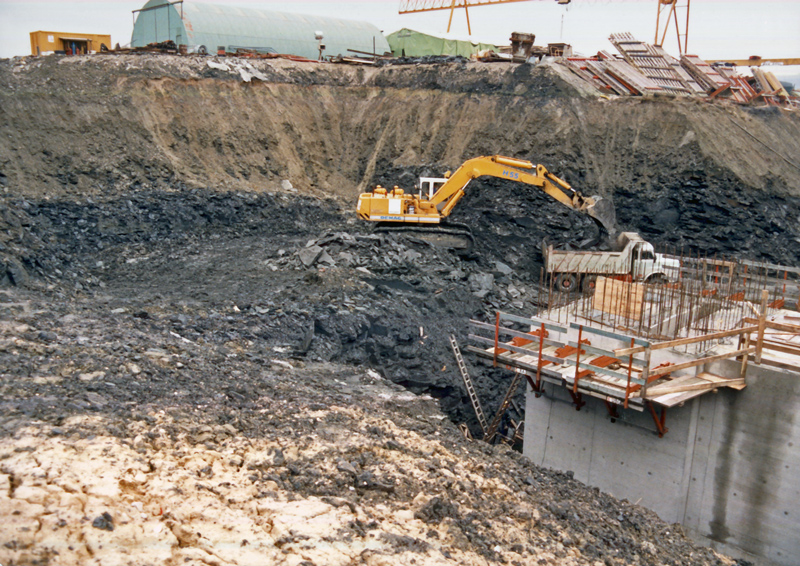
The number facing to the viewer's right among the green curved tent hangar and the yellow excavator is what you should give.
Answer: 1

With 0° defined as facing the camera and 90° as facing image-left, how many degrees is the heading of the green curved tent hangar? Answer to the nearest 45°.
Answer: approximately 45°

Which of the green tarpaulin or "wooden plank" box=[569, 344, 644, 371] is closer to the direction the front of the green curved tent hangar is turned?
the wooden plank

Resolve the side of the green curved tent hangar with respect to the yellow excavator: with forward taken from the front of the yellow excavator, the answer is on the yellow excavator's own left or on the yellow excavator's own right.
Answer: on the yellow excavator's own left

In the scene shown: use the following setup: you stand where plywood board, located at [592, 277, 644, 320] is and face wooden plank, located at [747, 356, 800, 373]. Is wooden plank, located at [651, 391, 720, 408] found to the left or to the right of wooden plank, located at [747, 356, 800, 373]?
right

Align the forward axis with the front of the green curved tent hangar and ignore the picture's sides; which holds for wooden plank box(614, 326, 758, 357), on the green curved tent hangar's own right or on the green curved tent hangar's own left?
on the green curved tent hangar's own left

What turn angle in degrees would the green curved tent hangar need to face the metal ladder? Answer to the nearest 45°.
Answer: approximately 45° to its left

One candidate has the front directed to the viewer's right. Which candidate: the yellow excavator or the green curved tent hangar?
the yellow excavator

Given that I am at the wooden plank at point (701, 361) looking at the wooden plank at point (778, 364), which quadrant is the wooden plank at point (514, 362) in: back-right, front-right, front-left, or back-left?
back-left

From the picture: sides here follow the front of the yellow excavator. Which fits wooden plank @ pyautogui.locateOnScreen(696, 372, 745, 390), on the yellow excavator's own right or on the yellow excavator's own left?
on the yellow excavator's own right

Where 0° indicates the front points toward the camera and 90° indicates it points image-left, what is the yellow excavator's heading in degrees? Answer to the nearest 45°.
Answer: approximately 270°
